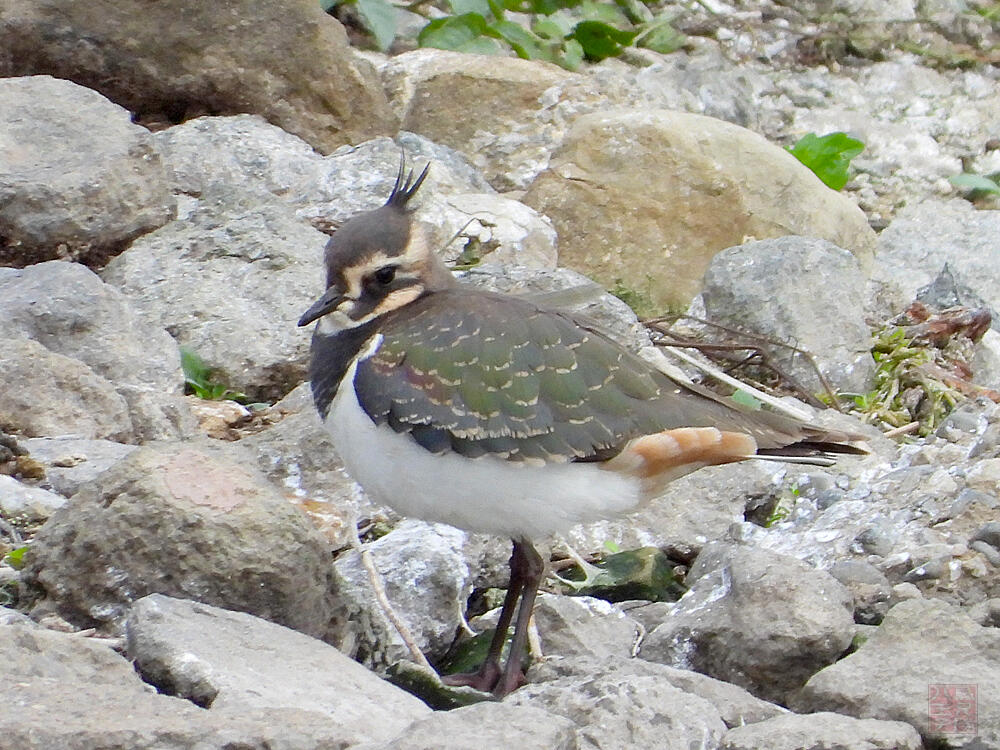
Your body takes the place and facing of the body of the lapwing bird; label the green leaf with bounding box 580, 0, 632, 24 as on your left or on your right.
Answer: on your right

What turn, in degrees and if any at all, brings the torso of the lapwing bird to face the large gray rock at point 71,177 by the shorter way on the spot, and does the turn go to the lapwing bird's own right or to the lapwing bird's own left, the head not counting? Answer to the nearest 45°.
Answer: approximately 45° to the lapwing bird's own right

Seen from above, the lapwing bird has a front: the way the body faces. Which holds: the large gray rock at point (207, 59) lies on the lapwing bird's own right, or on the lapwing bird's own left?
on the lapwing bird's own right

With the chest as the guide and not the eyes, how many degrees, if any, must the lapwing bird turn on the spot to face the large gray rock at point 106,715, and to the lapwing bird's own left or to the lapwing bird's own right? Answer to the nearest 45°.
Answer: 0° — it already faces it

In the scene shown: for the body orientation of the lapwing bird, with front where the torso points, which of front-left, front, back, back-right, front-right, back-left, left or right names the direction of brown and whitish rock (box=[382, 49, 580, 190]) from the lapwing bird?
right

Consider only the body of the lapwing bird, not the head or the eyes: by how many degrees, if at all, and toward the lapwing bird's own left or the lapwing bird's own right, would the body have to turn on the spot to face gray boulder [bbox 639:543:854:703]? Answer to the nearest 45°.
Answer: approximately 180°

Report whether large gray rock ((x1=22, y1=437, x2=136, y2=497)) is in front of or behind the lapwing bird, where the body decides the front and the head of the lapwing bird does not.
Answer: in front

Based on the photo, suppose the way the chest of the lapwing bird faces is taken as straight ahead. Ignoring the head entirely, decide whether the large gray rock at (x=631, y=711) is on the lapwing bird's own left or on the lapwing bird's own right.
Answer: on the lapwing bird's own left

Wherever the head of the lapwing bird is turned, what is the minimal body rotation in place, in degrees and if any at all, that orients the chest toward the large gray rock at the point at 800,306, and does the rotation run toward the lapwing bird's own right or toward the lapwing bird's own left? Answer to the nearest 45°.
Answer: approximately 90° to the lapwing bird's own right

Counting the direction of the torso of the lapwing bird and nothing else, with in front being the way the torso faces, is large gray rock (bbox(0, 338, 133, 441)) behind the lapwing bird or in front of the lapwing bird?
in front

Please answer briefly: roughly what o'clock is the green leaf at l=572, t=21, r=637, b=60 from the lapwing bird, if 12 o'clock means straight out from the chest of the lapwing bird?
The green leaf is roughly at 3 o'clock from the lapwing bird.

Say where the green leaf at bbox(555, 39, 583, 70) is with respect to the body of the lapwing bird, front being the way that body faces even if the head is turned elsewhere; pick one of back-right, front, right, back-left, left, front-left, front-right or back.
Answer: right

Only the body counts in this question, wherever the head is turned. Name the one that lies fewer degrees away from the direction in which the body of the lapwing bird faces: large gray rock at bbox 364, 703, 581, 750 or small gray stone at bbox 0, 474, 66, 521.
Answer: the small gray stone

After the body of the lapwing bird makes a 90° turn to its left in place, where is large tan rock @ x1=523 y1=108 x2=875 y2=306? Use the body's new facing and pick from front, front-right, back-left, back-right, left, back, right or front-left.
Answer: back

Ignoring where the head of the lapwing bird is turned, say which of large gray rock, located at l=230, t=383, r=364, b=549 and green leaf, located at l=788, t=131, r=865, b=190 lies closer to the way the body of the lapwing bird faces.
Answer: the large gray rock

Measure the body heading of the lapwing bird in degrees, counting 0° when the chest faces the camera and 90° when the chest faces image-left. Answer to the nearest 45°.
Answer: approximately 90°

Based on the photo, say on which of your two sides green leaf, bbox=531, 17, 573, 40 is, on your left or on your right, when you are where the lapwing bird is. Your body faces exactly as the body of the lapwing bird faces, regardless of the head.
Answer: on your right
